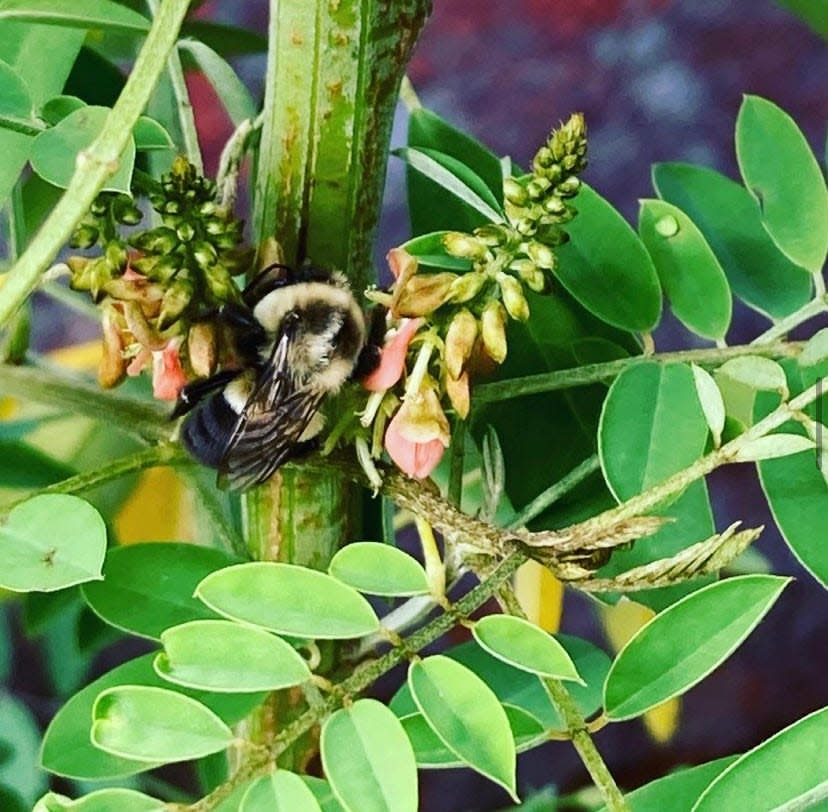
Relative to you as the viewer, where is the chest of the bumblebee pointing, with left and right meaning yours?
facing away from the viewer and to the right of the viewer
